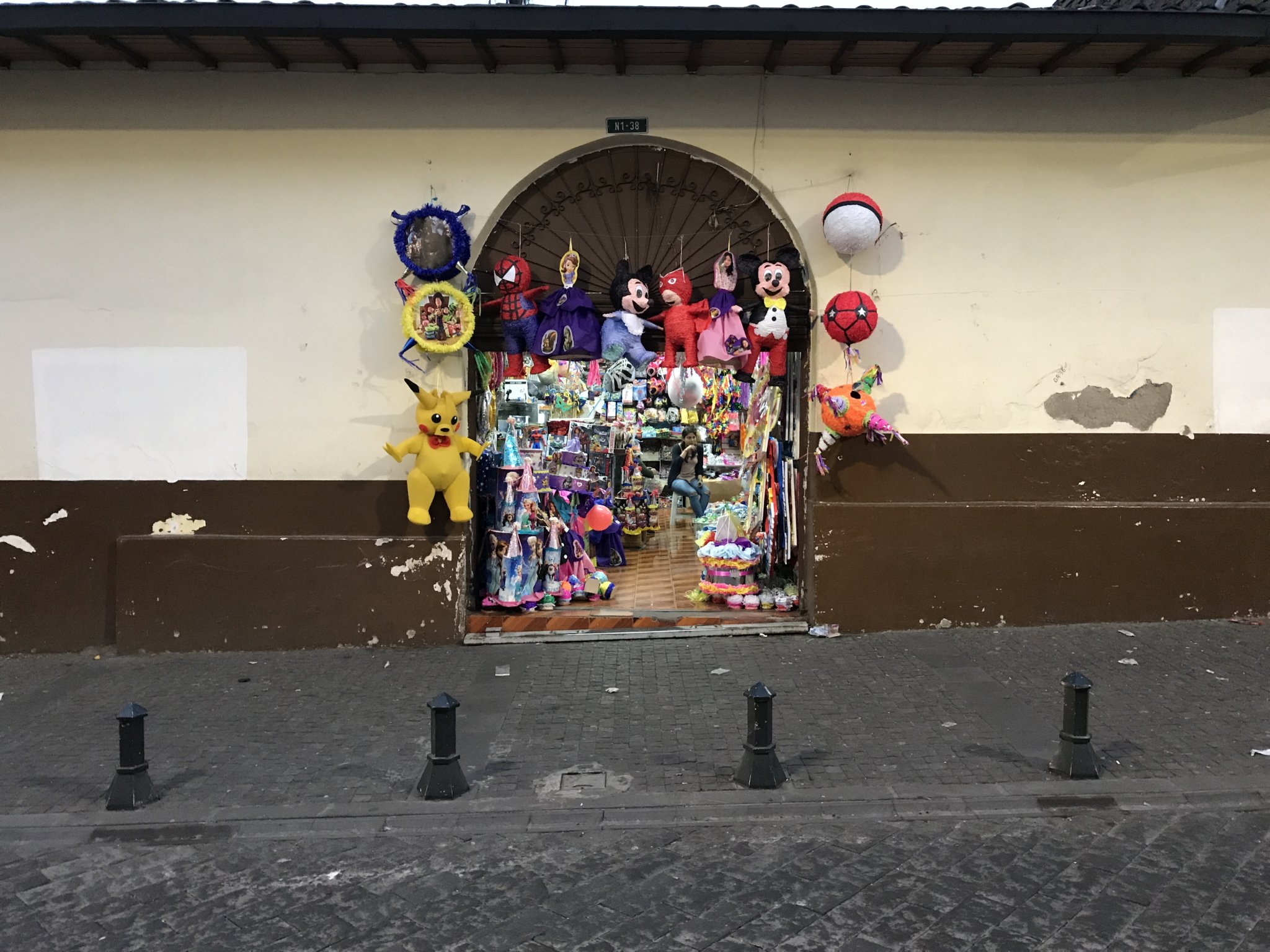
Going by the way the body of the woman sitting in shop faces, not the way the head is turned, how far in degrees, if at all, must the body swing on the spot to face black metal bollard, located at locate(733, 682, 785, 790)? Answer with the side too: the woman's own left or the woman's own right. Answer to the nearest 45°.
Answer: approximately 45° to the woman's own right

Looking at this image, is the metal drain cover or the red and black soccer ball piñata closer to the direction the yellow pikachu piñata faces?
the metal drain cover

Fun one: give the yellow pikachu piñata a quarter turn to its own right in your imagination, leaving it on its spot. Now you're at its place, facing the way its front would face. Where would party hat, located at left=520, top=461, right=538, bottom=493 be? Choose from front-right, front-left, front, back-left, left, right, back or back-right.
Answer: back-right

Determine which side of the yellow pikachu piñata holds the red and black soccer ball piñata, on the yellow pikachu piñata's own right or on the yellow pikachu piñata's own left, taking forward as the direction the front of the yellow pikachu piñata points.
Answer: on the yellow pikachu piñata's own left

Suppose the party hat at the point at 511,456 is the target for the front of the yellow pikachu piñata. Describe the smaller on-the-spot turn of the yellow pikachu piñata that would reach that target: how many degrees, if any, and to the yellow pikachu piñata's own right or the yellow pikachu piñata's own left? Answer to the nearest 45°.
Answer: approximately 135° to the yellow pikachu piñata's own left

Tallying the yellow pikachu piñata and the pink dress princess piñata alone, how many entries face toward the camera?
2

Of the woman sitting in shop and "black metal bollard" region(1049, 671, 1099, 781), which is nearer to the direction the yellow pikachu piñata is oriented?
the black metal bollard

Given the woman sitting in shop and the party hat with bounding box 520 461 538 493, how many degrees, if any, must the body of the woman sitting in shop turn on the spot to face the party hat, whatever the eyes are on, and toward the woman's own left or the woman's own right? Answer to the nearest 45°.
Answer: approximately 90° to the woman's own right

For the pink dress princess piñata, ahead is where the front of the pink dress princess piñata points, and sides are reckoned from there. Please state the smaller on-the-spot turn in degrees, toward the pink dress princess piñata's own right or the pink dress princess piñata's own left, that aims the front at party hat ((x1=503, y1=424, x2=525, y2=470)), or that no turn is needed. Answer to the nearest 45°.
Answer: approximately 90° to the pink dress princess piñata's own right

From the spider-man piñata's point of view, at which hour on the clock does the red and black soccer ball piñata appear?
The red and black soccer ball piñata is roughly at 8 o'clock from the spider-man piñata.
